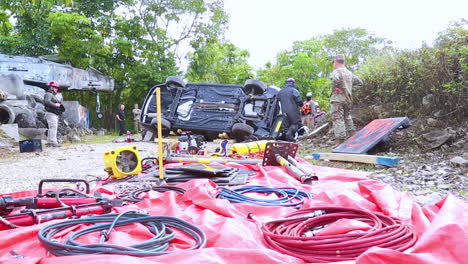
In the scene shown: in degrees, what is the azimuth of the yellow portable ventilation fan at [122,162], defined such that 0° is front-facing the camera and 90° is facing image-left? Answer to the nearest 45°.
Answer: approximately 315°

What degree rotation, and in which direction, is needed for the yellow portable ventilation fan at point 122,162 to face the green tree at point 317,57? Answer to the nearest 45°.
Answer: approximately 90° to its left

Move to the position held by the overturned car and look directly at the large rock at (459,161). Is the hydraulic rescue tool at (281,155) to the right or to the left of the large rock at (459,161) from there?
right
